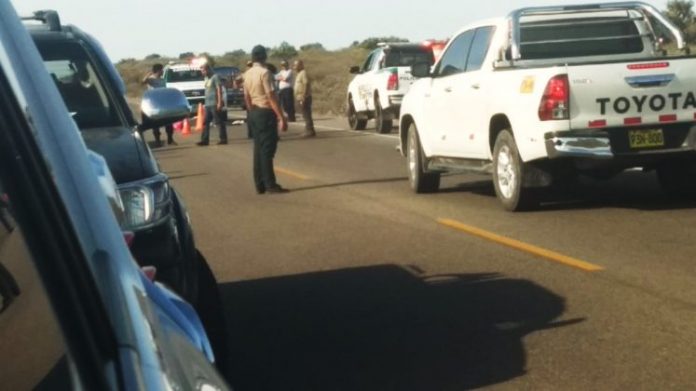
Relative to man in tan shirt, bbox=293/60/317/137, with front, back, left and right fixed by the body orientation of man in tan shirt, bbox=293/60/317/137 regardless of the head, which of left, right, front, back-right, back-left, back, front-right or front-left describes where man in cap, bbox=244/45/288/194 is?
left

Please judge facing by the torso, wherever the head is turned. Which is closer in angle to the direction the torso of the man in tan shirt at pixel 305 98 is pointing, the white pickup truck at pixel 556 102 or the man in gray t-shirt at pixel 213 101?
the man in gray t-shirt

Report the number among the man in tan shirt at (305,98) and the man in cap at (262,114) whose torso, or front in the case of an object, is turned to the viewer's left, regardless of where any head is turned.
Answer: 1

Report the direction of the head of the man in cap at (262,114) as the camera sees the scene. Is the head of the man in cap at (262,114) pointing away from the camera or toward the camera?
away from the camera

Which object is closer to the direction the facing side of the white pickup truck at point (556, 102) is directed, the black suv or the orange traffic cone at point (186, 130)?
the orange traffic cone

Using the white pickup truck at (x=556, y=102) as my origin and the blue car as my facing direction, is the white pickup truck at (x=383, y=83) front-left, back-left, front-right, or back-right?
back-right

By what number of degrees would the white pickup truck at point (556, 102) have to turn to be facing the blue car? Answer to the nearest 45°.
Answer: approximately 135° to its left

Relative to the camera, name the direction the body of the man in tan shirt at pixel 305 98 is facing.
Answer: to the viewer's left

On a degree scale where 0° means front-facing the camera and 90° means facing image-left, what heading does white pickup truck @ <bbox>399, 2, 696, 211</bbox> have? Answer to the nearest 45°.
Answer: approximately 135°
